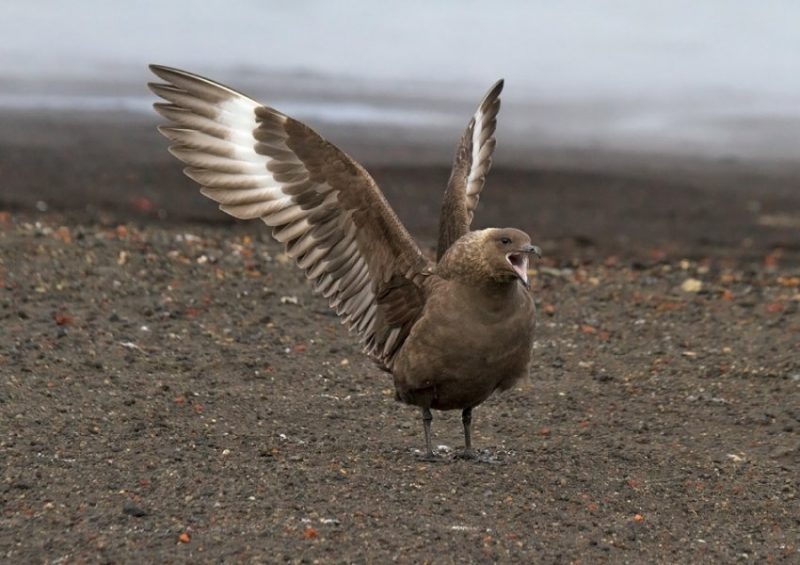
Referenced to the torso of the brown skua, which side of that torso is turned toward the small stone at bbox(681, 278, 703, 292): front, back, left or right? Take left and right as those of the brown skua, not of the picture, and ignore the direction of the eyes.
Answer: left

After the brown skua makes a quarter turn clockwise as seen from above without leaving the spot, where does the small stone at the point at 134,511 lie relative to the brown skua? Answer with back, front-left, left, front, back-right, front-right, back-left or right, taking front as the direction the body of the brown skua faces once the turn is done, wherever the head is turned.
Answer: front

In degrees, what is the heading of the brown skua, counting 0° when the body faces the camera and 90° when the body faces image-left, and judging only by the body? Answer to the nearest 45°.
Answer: approximately 315°
